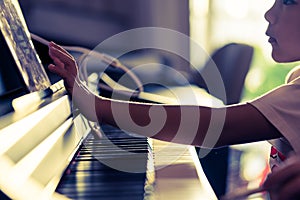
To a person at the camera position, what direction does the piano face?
facing to the right of the viewer
